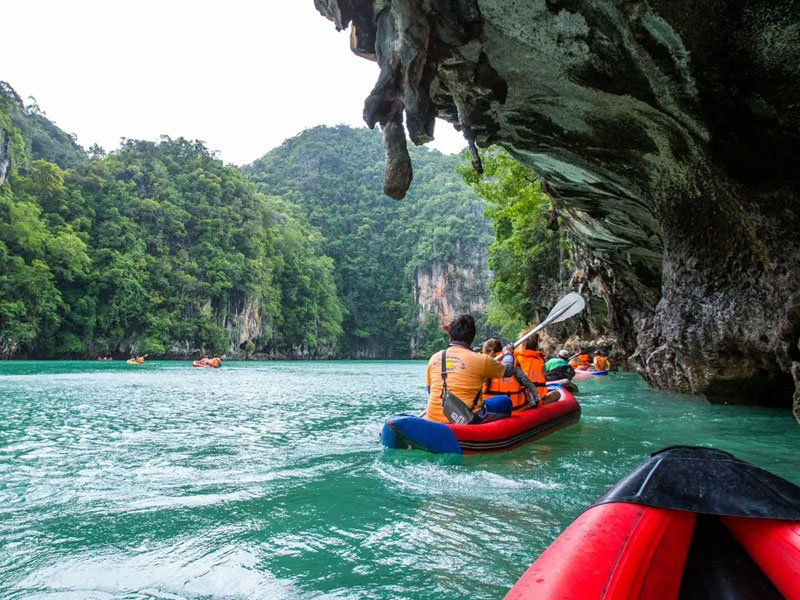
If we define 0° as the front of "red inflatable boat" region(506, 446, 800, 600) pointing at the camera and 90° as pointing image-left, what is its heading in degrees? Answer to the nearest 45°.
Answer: approximately 180°

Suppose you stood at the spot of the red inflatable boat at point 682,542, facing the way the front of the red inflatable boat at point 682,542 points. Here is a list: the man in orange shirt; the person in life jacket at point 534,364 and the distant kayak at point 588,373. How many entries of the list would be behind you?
0

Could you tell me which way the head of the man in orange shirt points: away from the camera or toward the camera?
away from the camera

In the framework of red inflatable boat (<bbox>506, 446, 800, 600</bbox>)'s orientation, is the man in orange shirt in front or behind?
in front

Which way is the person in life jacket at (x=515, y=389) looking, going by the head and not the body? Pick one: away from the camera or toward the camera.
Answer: away from the camera

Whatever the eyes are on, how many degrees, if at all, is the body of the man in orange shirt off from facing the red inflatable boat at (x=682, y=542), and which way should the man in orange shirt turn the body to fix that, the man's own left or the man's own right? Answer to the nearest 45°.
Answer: approximately 135° to the man's own right

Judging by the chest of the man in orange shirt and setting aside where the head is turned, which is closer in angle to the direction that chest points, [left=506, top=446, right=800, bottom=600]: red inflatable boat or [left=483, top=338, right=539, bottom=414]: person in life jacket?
the person in life jacket

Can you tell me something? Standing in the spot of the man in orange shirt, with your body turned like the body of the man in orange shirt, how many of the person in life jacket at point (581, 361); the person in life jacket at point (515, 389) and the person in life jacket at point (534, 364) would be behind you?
0

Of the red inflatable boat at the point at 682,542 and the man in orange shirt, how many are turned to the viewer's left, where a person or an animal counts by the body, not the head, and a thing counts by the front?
0

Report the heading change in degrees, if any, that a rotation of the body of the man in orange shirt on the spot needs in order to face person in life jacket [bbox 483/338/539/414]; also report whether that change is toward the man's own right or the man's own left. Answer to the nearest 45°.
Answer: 0° — they already face them

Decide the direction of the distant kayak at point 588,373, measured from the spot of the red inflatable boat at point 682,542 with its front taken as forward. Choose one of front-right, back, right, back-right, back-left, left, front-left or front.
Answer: front

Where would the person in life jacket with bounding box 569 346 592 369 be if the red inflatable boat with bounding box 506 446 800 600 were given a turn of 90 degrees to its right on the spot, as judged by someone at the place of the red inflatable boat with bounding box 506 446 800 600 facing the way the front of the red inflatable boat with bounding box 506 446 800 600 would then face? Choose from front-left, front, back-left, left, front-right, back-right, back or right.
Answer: left

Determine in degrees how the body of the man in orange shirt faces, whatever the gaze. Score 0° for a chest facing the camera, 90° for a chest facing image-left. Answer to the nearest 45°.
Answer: approximately 225°

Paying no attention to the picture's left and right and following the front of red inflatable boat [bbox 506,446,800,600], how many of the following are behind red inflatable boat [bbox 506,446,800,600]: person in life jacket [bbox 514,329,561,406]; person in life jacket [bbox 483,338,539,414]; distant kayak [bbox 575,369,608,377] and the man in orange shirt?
0
